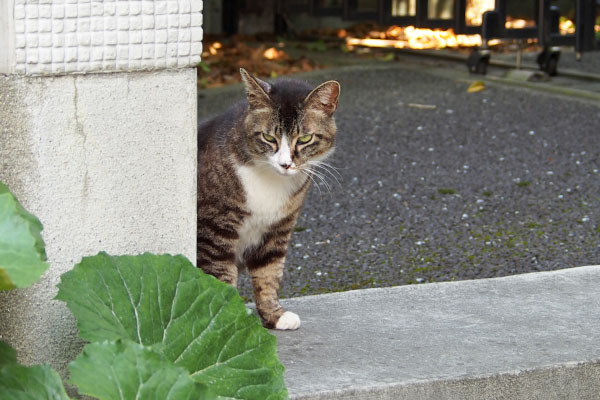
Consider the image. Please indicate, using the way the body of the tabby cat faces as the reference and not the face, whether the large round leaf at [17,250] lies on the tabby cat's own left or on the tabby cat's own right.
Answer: on the tabby cat's own right

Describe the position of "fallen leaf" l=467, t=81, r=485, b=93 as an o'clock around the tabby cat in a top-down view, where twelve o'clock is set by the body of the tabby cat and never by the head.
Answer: The fallen leaf is roughly at 8 o'clock from the tabby cat.

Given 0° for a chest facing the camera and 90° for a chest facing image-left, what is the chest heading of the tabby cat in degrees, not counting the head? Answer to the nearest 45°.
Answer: approximately 315°

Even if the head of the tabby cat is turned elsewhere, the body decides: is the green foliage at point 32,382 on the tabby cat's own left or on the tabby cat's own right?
on the tabby cat's own right

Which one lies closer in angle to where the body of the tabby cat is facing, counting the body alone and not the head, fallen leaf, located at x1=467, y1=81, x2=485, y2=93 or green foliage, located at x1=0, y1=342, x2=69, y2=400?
the green foliage
